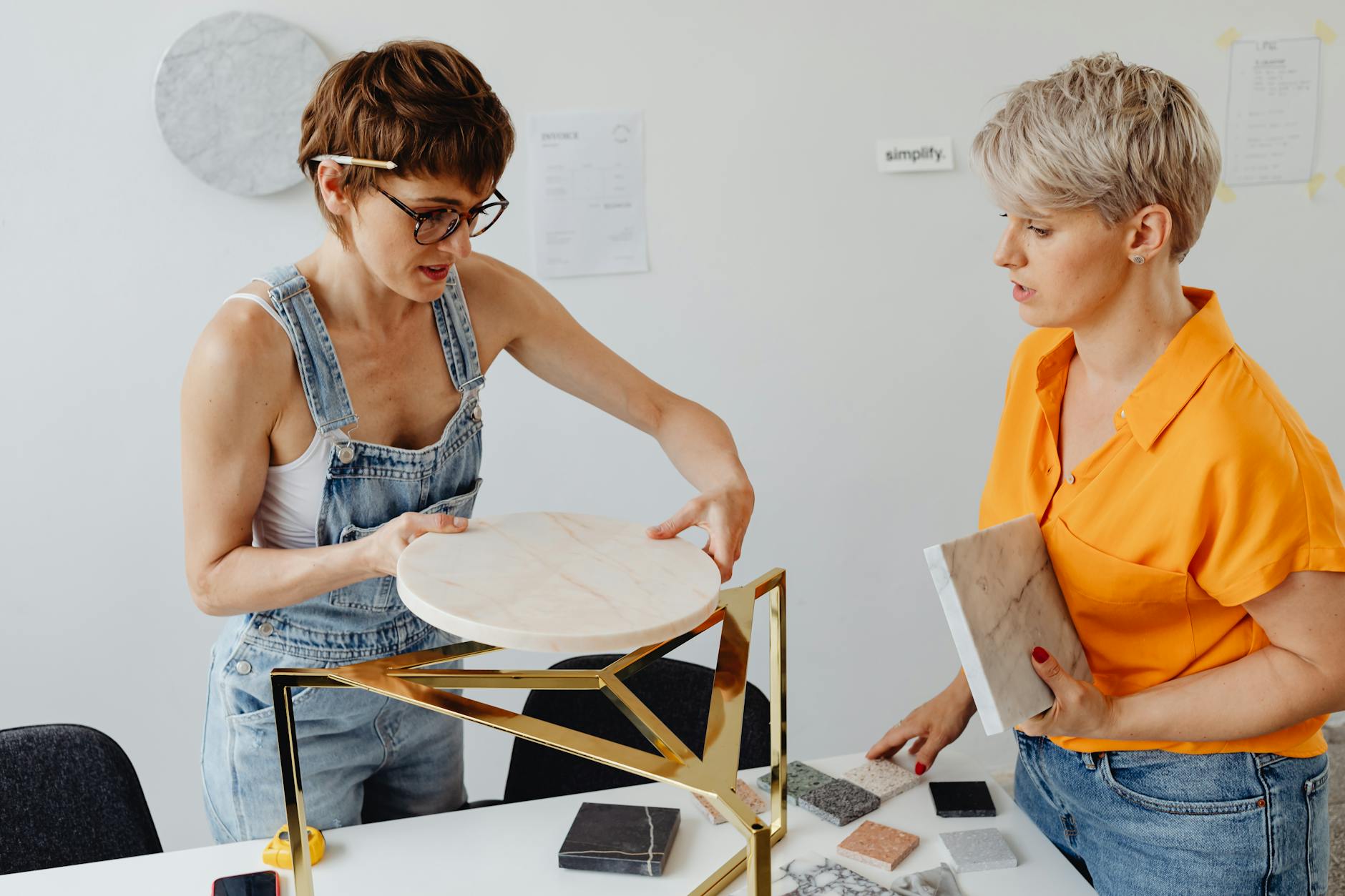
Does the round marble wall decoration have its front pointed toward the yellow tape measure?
yes

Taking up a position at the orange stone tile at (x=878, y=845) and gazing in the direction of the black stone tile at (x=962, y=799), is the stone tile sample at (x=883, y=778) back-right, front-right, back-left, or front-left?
front-left

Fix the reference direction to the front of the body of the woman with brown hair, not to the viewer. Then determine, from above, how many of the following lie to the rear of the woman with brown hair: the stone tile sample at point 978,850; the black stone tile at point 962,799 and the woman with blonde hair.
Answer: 0

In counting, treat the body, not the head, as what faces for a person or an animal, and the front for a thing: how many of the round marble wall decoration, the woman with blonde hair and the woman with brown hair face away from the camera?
0

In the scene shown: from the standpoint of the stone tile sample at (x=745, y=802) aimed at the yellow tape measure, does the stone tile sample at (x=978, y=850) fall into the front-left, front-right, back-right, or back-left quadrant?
back-left

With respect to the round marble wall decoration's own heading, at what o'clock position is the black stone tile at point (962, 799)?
The black stone tile is roughly at 11 o'clock from the round marble wall decoration.

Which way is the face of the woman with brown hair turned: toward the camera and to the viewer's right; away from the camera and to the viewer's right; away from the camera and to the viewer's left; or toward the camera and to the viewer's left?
toward the camera and to the viewer's right

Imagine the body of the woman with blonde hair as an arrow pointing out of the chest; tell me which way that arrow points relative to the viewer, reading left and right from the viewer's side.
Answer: facing the viewer and to the left of the viewer

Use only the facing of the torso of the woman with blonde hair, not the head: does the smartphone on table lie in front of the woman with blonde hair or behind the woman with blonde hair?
in front

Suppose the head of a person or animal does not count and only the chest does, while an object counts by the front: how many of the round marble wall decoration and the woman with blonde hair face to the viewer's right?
0

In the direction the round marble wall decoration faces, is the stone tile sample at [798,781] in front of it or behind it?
in front

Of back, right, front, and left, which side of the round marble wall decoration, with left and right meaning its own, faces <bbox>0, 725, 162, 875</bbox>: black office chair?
front

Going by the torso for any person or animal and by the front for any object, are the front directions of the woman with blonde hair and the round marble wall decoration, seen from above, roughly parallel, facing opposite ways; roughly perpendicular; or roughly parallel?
roughly perpendicular

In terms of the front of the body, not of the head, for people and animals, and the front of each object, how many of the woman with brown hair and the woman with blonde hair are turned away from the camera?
0

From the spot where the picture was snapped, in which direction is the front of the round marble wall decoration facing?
facing the viewer
